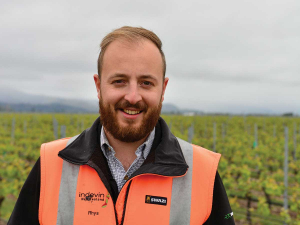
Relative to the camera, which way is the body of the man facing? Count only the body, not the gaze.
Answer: toward the camera
